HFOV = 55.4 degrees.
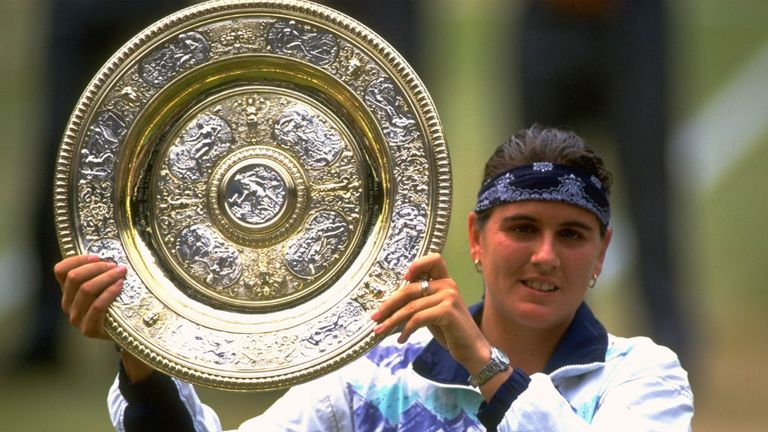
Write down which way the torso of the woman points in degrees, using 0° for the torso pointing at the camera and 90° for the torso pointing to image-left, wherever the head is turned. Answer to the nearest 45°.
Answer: approximately 0°
